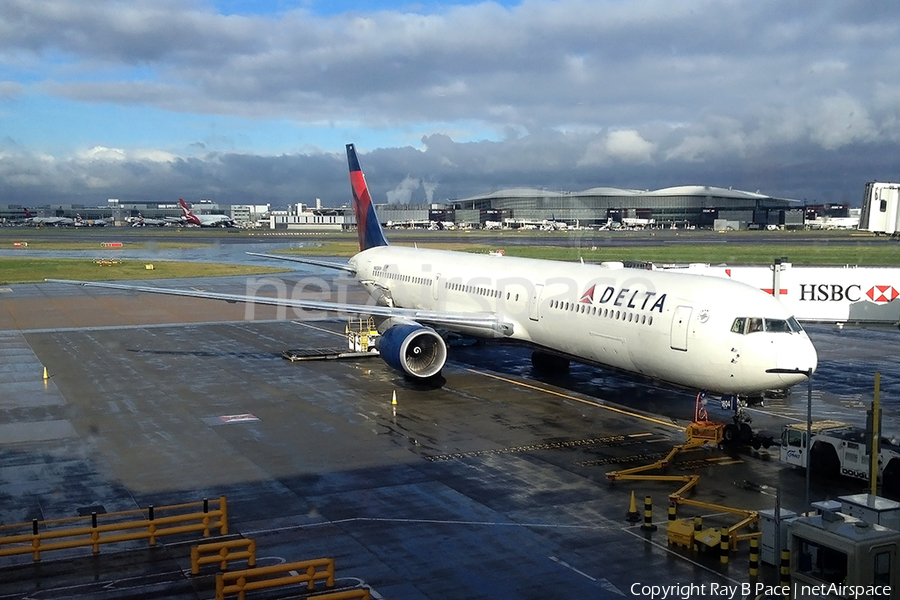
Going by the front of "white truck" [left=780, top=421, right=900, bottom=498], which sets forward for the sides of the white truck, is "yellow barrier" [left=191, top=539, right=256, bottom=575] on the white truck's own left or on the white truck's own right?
on the white truck's own left

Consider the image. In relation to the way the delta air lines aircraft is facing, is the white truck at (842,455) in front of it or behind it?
in front

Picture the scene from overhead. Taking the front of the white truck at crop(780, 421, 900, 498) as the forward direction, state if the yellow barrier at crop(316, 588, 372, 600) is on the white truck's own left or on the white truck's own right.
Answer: on the white truck's own left

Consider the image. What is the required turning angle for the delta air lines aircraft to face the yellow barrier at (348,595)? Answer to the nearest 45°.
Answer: approximately 90° to its right

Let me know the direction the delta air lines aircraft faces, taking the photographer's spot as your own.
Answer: facing the viewer and to the right of the viewer

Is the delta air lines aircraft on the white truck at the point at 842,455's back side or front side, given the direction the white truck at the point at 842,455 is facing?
on the front side

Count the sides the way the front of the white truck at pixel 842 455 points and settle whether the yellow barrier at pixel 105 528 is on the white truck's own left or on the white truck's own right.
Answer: on the white truck's own left

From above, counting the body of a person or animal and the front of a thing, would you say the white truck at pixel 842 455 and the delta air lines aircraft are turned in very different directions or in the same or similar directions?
very different directions

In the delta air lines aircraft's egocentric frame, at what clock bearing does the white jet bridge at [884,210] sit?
The white jet bridge is roughly at 11 o'clock from the delta air lines aircraft.

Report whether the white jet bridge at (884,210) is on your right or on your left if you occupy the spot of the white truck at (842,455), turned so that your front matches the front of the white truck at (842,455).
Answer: on your right

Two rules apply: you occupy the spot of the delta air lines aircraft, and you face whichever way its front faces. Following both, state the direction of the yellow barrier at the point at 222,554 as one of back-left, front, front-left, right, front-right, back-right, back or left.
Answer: right

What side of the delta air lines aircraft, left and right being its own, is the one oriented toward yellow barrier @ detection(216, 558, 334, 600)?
right

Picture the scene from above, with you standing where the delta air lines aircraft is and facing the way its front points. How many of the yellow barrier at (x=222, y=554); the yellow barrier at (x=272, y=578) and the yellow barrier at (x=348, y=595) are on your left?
0

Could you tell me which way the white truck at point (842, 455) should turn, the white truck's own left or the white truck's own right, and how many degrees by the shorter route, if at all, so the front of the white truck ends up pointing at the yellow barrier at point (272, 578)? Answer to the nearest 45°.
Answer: approximately 90° to the white truck's own left

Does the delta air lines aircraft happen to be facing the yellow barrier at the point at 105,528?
no

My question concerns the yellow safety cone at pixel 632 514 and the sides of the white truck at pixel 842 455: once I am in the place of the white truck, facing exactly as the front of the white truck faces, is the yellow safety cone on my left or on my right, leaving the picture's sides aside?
on my left

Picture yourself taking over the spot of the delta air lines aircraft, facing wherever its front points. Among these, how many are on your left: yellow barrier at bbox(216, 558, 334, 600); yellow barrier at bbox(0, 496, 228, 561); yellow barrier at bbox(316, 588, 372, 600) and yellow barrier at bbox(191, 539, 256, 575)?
0

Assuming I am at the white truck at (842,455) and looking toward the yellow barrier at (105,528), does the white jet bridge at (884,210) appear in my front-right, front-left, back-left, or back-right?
back-right

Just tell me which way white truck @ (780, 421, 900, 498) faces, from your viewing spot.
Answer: facing away from the viewer and to the left of the viewer
